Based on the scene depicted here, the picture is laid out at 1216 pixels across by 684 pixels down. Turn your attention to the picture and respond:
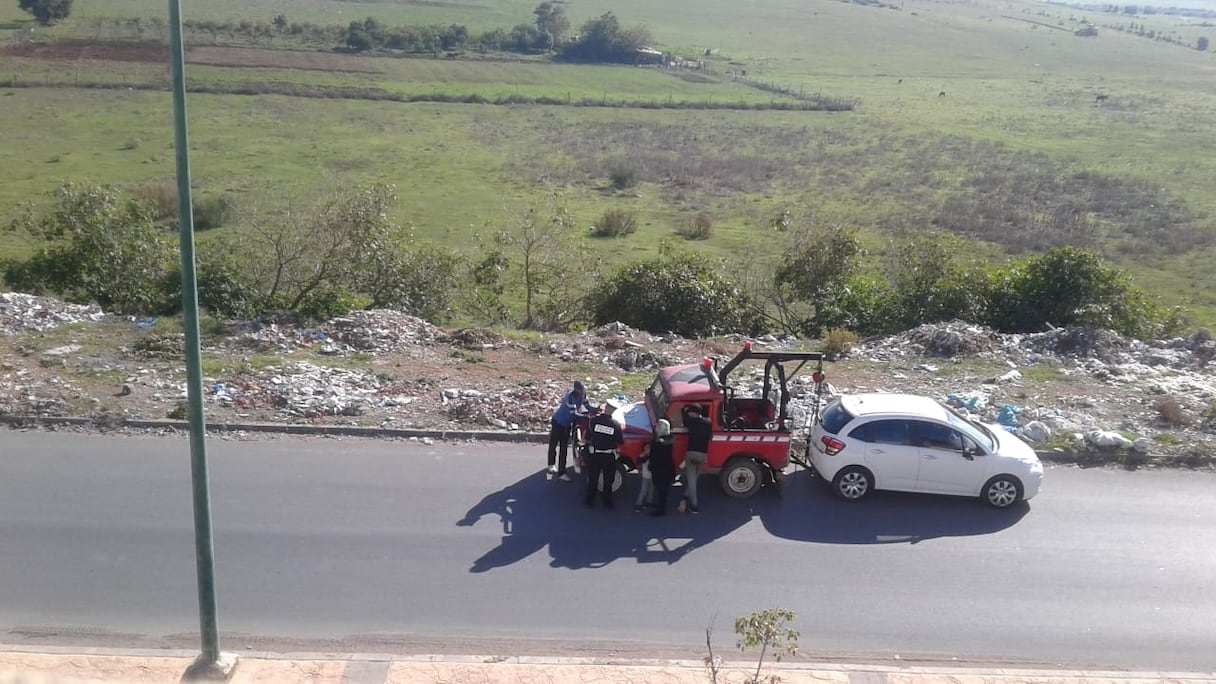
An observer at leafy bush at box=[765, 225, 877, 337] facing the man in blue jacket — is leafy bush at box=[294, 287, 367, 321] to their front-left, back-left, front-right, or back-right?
front-right

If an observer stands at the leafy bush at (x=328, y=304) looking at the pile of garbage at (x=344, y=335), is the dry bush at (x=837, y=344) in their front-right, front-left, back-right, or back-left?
front-left

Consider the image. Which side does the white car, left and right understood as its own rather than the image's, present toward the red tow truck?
back

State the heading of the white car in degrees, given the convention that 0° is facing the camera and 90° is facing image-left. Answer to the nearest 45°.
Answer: approximately 270°

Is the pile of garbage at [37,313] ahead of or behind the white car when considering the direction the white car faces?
behind

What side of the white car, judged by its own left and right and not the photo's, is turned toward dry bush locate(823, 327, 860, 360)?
left

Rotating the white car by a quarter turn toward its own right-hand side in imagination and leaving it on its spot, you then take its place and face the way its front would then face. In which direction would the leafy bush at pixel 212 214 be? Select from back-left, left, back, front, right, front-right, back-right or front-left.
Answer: back-right

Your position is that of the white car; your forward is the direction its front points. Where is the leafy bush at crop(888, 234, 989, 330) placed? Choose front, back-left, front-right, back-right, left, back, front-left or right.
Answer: left

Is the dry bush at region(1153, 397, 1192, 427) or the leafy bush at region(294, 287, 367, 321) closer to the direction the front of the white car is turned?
the dry bush

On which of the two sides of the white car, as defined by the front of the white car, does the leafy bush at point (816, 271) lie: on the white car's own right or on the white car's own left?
on the white car's own left

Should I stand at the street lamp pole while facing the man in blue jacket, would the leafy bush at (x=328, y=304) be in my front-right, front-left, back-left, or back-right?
front-left

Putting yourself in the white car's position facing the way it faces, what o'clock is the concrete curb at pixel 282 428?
The concrete curb is roughly at 6 o'clock from the white car.

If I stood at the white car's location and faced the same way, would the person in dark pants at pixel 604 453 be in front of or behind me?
behind

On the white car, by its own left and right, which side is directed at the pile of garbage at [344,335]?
back

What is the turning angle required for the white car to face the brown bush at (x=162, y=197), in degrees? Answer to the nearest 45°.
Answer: approximately 135° to its left

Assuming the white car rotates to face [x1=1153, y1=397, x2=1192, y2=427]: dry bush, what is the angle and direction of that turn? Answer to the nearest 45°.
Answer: approximately 45° to its left

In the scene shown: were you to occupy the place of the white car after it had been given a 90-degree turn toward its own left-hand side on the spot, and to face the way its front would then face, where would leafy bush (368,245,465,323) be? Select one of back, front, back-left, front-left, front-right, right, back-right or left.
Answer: front-left
